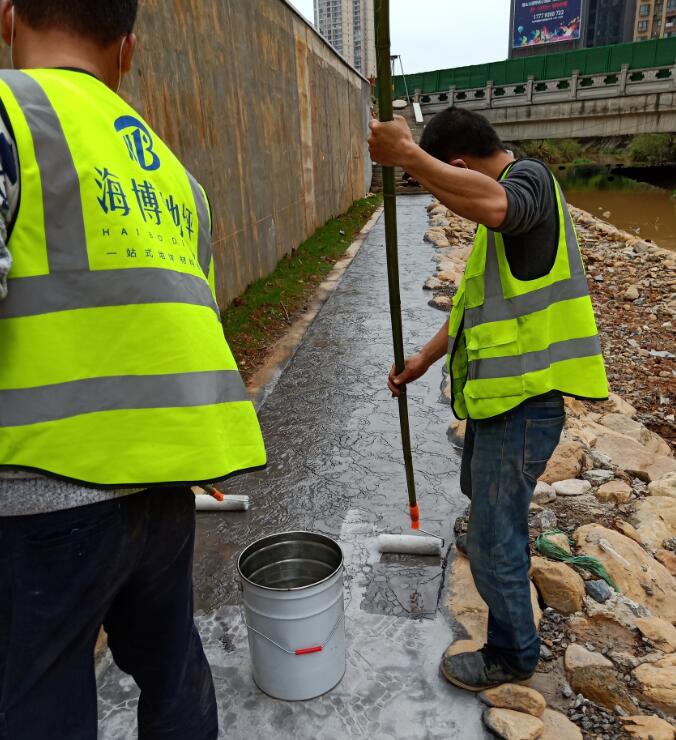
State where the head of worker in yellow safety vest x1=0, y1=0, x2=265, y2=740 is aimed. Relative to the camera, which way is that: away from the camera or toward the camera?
away from the camera

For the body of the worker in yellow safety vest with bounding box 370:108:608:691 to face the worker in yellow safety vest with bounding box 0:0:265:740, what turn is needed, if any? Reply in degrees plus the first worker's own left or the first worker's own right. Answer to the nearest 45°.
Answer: approximately 45° to the first worker's own left

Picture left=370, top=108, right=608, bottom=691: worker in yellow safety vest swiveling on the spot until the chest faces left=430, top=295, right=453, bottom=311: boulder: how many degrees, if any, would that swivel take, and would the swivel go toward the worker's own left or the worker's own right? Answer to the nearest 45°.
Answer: approximately 90° to the worker's own right

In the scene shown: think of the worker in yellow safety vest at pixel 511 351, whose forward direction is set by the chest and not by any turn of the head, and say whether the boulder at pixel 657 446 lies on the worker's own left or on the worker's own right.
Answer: on the worker's own right

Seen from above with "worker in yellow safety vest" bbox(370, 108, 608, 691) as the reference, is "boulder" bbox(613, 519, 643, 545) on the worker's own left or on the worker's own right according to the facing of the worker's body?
on the worker's own right

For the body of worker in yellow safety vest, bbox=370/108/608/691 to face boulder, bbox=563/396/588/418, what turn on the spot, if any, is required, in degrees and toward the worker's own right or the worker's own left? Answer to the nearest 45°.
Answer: approximately 90° to the worker's own right

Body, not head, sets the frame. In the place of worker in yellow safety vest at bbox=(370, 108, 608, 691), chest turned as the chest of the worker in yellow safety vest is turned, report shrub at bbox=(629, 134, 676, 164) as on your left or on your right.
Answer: on your right

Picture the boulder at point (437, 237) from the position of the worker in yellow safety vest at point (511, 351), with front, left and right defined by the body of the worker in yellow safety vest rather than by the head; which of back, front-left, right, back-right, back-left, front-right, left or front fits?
right

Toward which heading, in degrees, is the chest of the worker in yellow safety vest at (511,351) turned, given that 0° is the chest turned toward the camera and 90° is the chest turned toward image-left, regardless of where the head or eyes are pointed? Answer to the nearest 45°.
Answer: approximately 90°

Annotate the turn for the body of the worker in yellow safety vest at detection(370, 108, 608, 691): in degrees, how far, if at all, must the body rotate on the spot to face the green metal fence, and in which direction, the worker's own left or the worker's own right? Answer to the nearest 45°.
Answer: approximately 90° to the worker's own right

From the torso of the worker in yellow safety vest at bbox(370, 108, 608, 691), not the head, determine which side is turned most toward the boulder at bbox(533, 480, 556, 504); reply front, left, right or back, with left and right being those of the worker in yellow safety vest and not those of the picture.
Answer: right
